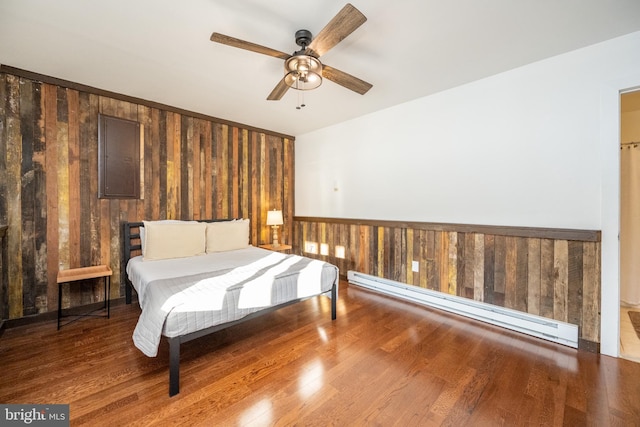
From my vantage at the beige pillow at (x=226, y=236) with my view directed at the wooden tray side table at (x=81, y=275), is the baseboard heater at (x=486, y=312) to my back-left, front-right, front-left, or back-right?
back-left

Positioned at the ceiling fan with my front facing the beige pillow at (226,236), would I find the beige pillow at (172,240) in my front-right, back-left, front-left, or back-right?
front-left

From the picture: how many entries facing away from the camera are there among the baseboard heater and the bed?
0

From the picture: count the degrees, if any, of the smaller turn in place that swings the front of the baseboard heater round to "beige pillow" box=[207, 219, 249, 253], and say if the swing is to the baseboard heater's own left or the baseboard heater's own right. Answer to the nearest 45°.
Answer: approximately 45° to the baseboard heater's own right

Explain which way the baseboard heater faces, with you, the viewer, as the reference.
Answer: facing the viewer and to the left of the viewer

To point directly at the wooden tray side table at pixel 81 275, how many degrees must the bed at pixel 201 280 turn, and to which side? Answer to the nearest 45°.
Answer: approximately 180°

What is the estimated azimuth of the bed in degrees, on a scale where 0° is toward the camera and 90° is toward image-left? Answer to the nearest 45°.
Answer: approximately 315°

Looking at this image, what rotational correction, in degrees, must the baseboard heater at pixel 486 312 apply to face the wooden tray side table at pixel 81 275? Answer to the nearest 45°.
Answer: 0° — it already faces it
